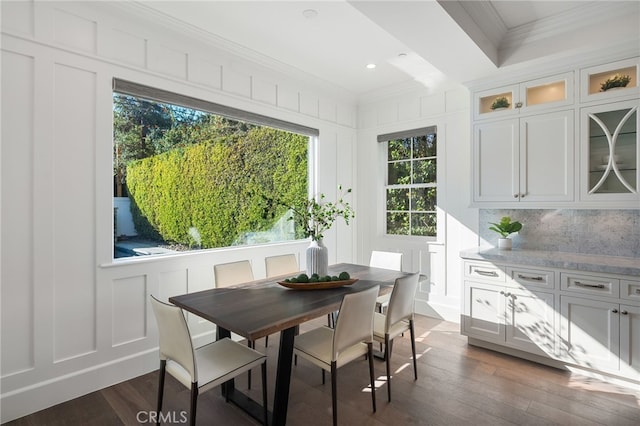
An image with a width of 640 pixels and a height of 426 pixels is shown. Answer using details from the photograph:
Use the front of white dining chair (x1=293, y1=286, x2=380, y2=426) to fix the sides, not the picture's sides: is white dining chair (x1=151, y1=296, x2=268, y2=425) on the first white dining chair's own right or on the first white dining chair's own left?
on the first white dining chair's own left

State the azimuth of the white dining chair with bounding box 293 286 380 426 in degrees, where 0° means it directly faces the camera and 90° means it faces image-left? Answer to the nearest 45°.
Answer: approximately 135°

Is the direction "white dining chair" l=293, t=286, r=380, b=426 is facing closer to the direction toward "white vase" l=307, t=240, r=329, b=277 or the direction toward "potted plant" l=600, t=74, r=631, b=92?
the white vase

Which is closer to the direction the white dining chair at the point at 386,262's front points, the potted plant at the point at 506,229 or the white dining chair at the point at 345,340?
the white dining chair

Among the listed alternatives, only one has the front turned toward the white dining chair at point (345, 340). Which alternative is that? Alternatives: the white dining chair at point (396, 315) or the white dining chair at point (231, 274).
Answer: the white dining chair at point (231, 274)

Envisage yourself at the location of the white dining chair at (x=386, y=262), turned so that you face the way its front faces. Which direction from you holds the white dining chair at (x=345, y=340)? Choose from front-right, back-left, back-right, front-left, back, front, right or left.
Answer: front-left

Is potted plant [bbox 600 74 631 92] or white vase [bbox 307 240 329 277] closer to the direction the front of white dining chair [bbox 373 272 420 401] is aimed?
the white vase

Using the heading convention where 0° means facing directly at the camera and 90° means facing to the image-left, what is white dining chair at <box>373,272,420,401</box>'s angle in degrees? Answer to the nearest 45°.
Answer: approximately 135°

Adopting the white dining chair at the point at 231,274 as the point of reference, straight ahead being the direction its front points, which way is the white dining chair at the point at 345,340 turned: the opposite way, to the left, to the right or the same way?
the opposite way
